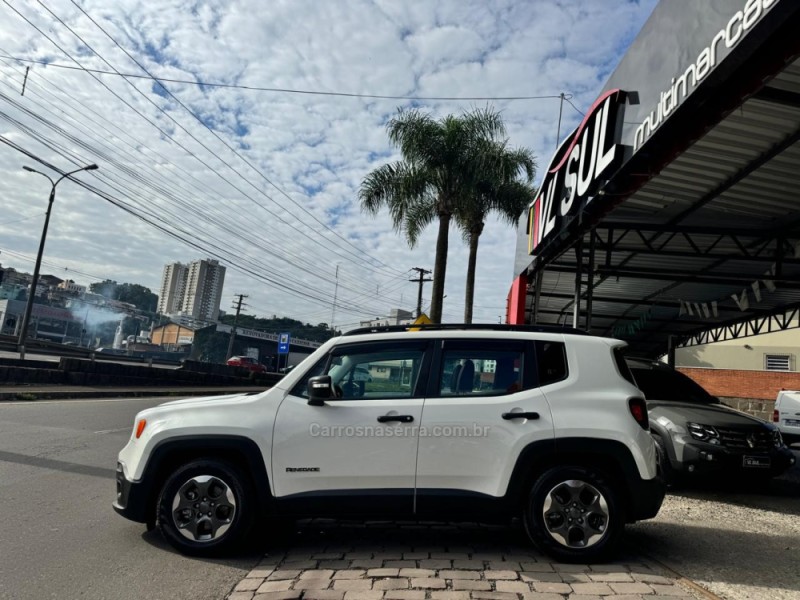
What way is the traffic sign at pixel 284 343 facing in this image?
toward the camera

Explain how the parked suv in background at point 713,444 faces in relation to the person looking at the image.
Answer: facing the viewer and to the right of the viewer

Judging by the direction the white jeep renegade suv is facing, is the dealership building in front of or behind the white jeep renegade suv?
behind

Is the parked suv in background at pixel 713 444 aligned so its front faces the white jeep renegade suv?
no

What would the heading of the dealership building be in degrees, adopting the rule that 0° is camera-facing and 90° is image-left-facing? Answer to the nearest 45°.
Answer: approximately 45°

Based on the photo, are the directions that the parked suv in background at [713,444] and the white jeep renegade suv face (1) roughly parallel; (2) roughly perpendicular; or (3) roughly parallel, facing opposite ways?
roughly perpendicular

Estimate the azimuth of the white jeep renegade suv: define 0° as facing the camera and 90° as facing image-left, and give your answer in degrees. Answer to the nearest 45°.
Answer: approximately 90°

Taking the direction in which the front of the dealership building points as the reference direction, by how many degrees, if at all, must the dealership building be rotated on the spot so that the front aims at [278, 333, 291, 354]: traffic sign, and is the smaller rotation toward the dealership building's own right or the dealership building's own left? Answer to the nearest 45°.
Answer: approximately 90° to the dealership building's own right

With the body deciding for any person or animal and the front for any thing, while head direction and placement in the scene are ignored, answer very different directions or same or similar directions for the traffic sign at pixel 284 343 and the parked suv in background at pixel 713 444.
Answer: same or similar directions

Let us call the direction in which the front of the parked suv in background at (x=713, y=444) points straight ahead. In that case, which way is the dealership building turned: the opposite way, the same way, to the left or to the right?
to the right

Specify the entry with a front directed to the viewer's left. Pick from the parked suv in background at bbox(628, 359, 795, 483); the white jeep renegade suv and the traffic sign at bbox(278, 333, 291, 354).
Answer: the white jeep renegade suv

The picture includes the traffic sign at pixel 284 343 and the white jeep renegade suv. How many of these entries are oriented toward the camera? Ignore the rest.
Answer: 1

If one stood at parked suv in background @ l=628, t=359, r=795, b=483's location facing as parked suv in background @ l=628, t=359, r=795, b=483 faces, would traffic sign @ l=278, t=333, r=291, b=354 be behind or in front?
behind
